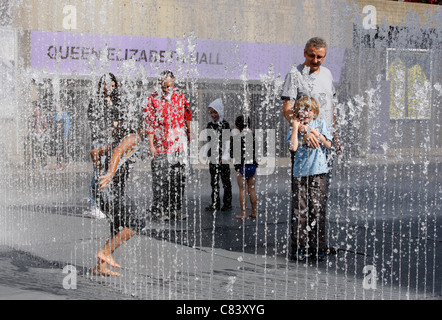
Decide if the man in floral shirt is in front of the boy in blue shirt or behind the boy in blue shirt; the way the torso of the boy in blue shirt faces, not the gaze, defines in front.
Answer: behind

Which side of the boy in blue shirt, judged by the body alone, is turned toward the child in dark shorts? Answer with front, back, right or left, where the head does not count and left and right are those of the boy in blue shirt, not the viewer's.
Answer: back

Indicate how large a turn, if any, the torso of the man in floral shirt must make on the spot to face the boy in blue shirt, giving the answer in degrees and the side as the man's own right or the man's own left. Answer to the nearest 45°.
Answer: approximately 45° to the man's own left

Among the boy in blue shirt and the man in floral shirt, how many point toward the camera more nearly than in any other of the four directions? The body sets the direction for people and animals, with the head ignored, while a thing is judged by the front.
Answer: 2

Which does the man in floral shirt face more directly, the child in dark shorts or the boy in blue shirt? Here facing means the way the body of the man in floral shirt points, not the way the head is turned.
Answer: the boy in blue shirt

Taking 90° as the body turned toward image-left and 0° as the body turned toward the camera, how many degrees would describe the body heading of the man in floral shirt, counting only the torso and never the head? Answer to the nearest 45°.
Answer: approximately 0°

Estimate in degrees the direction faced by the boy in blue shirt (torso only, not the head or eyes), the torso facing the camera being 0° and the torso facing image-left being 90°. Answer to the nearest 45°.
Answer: approximately 0°

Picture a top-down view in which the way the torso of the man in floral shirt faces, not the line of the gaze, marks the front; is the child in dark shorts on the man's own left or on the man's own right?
on the man's own left
